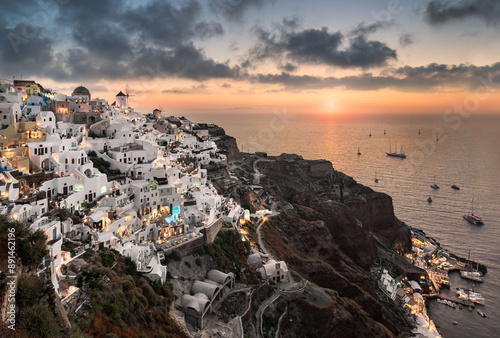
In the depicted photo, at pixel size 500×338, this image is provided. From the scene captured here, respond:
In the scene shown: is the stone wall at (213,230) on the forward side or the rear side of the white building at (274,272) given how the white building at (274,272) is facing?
on the rear side

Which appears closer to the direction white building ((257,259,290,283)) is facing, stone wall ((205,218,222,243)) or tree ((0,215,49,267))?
the tree

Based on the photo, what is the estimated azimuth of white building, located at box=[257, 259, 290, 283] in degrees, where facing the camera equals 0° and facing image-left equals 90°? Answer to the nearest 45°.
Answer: approximately 315°

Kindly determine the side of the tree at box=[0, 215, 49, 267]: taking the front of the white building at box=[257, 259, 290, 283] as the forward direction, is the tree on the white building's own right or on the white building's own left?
on the white building's own right
